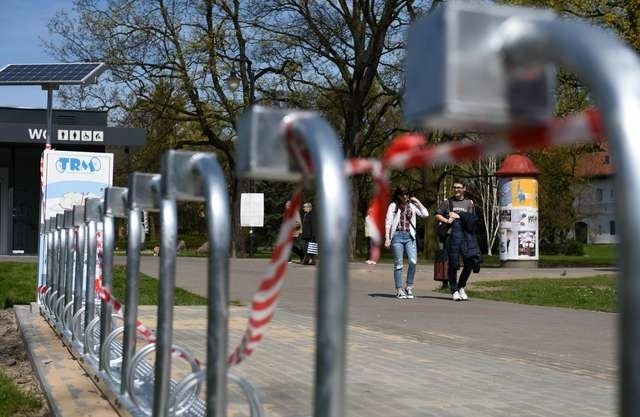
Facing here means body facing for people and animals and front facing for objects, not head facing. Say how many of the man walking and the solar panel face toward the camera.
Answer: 2

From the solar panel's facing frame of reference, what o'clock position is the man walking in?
The man walking is roughly at 9 o'clock from the solar panel.

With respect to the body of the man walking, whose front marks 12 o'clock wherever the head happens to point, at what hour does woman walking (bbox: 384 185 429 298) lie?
The woman walking is roughly at 3 o'clock from the man walking.

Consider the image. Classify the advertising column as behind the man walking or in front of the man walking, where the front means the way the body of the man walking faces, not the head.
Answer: behind

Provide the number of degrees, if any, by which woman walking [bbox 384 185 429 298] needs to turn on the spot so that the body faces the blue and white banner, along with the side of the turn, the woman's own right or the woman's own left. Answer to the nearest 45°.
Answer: approximately 45° to the woman's own right

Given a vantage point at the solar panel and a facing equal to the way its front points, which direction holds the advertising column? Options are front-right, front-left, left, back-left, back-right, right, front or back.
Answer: back-left

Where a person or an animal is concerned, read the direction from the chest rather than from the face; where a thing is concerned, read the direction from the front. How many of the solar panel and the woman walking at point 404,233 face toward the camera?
2

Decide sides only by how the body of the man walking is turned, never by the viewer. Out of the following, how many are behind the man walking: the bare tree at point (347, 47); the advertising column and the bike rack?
2

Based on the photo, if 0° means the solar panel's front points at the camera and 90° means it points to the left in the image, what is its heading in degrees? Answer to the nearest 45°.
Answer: approximately 0°
